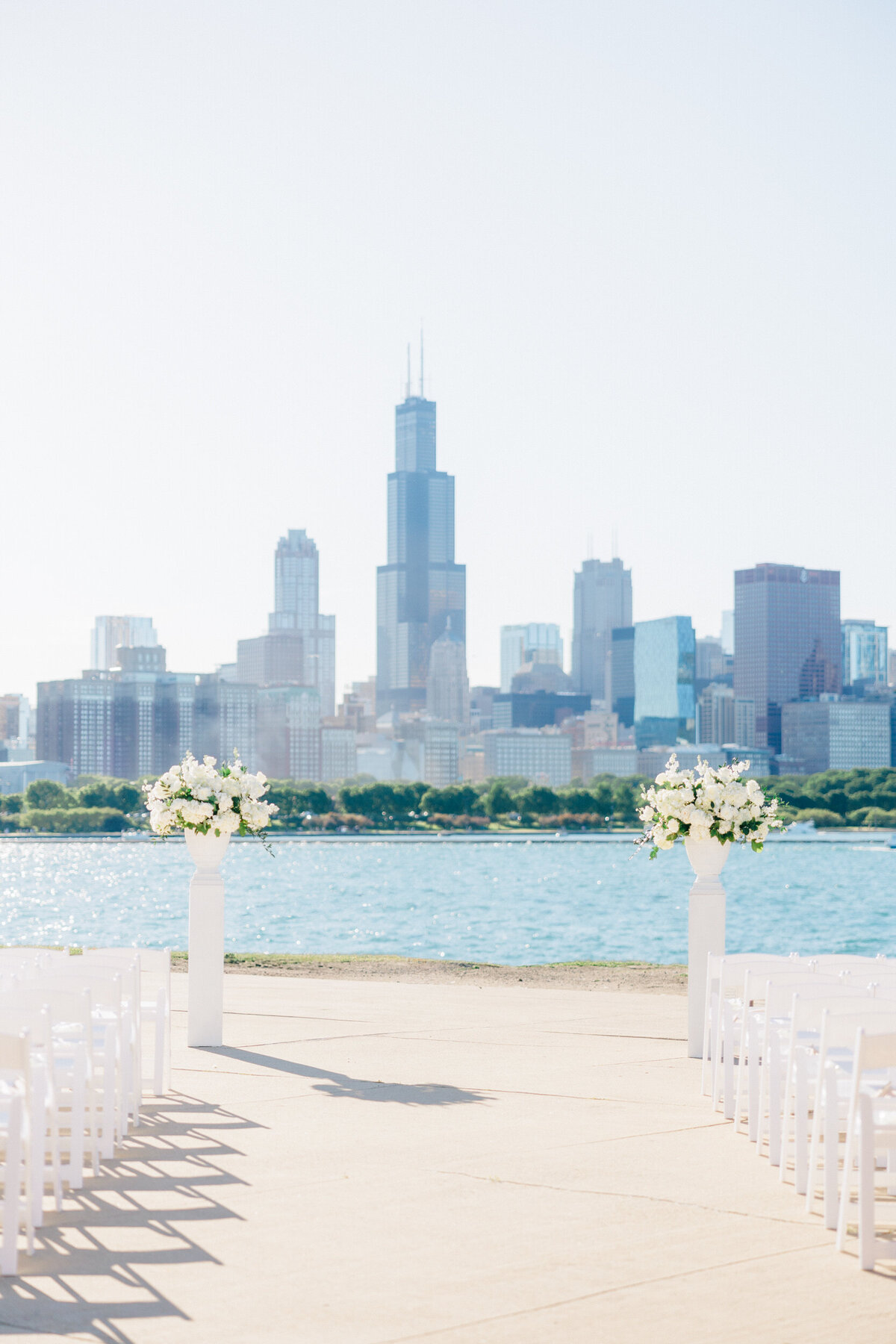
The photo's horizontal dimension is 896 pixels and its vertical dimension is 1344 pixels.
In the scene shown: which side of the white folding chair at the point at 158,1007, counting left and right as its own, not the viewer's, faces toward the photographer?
back

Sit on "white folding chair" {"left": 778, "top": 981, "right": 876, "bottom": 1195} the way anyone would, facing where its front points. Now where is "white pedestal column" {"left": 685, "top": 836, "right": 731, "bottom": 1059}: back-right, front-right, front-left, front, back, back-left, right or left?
front

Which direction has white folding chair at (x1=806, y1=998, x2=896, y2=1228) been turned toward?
away from the camera

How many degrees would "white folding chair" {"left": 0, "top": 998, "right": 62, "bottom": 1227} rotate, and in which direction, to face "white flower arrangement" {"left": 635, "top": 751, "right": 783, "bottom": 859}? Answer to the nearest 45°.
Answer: approximately 45° to its right

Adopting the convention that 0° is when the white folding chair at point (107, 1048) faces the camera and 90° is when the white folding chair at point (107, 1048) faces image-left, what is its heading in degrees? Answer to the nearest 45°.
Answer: approximately 180°

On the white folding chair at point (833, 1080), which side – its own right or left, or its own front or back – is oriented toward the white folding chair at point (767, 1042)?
front

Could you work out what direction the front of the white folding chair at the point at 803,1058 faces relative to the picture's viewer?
facing away from the viewer

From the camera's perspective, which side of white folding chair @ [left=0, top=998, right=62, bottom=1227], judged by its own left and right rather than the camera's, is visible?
back

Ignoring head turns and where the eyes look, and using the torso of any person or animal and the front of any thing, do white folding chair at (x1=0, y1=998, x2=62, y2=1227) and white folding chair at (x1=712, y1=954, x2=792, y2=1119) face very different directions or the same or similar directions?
same or similar directions

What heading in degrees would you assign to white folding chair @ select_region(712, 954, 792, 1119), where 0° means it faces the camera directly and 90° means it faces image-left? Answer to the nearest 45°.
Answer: approximately 180°

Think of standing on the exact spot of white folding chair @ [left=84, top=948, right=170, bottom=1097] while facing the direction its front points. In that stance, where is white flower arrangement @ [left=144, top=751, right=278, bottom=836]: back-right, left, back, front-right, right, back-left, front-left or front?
front

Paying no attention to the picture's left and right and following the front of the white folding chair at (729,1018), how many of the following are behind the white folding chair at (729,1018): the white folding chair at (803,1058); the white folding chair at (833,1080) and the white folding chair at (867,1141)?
3
